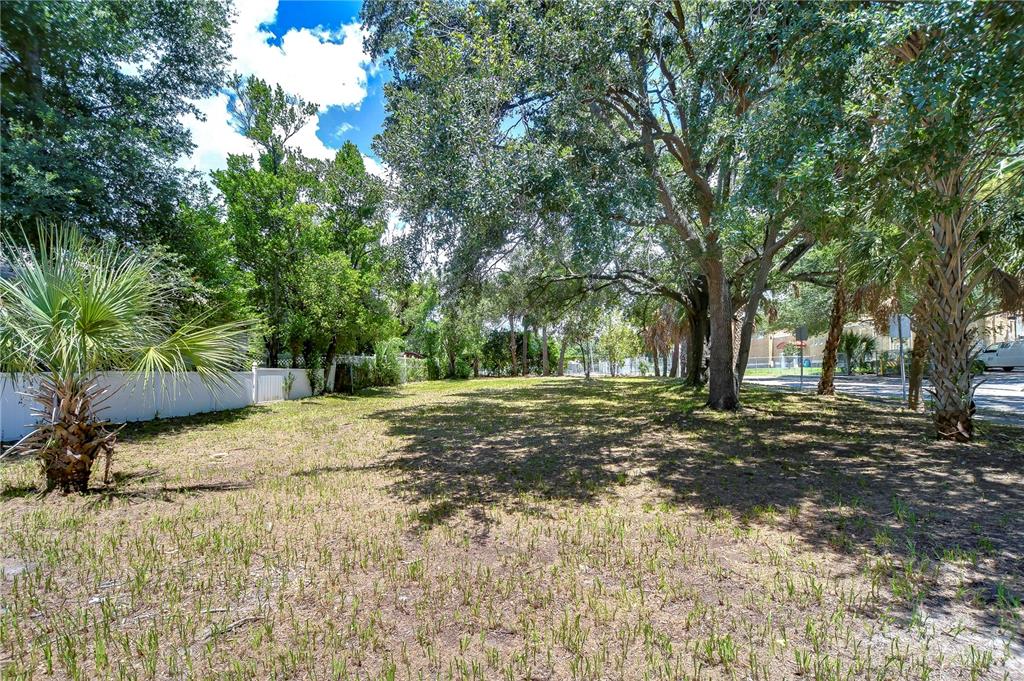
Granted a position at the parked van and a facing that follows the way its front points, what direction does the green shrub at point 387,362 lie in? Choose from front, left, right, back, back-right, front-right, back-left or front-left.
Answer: front-left

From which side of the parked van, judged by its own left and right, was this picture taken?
left

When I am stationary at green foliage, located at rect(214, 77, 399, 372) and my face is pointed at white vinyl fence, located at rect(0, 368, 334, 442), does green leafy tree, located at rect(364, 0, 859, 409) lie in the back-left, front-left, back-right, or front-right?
front-left

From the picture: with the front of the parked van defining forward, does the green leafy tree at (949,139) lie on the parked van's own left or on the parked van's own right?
on the parked van's own left

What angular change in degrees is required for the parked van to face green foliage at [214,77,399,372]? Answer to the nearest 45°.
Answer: approximately 45° to its left
